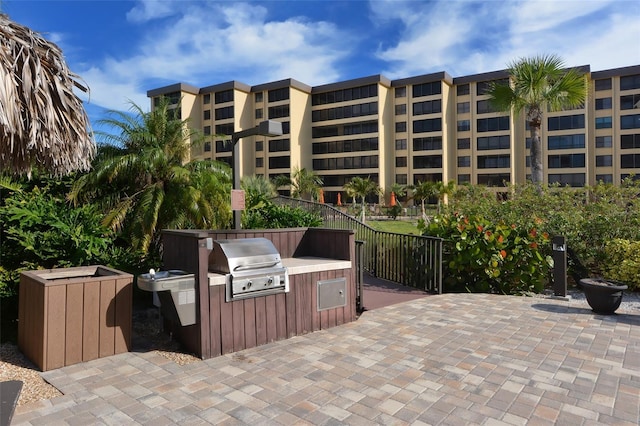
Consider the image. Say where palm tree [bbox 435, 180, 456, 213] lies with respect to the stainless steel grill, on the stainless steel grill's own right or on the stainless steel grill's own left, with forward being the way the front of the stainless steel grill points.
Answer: on the stainless steel grill's own left

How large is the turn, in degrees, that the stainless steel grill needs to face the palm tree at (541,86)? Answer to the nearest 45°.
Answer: approximately 90° to its left

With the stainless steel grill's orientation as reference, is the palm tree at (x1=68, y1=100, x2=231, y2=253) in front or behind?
behind

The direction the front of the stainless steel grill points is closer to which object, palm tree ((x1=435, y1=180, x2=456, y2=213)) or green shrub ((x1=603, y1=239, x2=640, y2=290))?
the green shrub

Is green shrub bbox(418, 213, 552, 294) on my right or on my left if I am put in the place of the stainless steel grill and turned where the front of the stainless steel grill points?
on my left

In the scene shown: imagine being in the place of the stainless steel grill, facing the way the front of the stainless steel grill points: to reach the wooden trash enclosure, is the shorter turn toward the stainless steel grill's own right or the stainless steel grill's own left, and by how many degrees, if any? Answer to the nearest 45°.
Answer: approximately 135° to the stainless steel grill's own right

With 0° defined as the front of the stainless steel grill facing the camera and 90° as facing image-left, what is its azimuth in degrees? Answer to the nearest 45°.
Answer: approximately 315°
